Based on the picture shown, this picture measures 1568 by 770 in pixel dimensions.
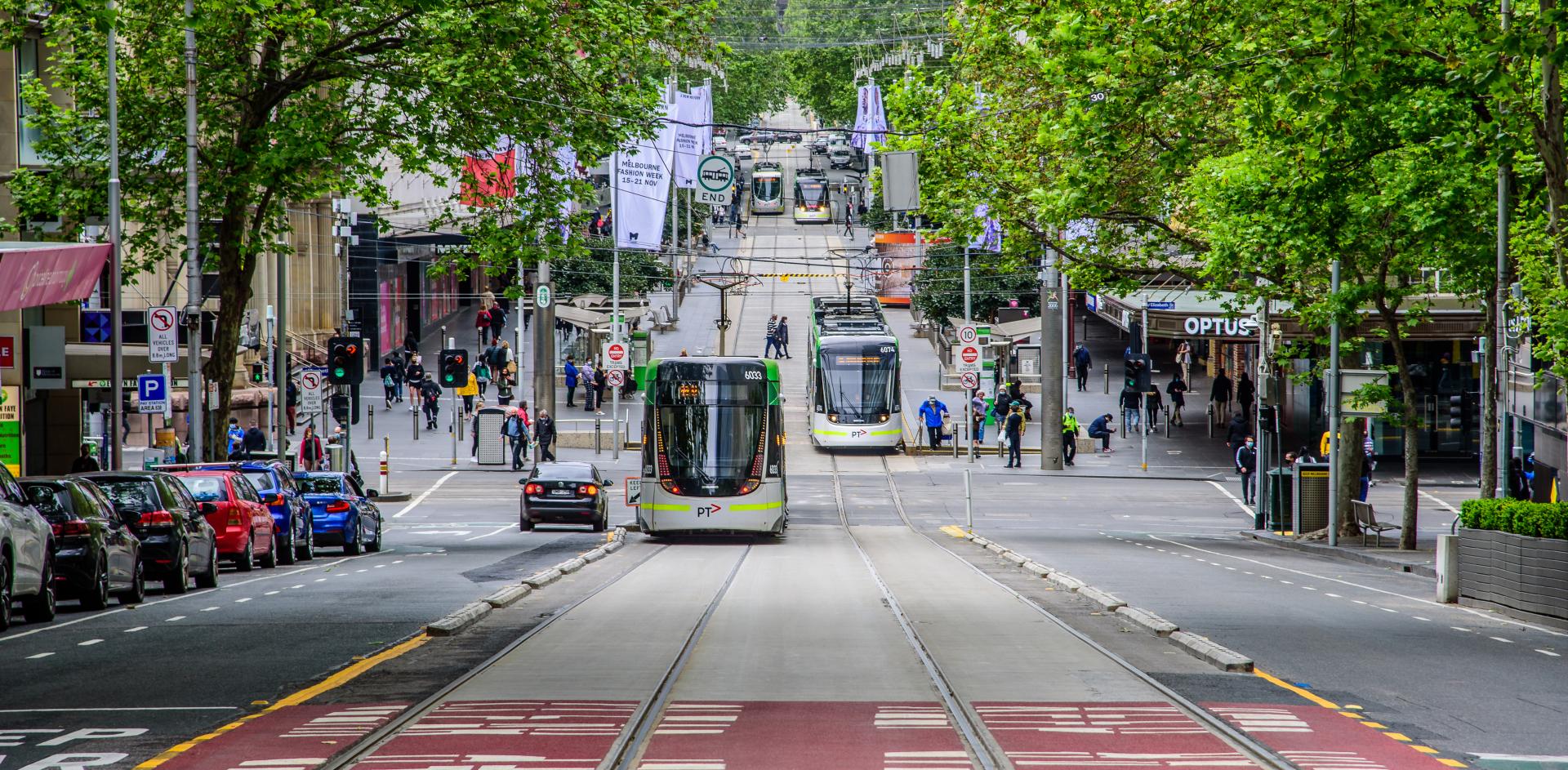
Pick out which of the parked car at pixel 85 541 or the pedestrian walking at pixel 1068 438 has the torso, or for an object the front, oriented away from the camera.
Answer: the parked car

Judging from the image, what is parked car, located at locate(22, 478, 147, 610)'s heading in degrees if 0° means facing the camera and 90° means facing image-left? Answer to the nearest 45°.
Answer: approximately 180°

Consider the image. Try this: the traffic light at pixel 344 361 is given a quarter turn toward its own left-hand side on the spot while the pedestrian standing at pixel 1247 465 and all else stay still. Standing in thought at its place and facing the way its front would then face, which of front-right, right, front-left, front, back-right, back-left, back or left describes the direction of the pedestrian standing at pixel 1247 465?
front

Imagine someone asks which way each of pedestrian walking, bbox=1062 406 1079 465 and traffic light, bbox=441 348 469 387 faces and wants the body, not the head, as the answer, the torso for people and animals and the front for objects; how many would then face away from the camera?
0

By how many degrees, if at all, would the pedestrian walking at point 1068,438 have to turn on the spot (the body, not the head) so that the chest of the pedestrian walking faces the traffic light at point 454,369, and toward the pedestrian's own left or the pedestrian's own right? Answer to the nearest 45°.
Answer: approximately 45° to the pedestrian's own right

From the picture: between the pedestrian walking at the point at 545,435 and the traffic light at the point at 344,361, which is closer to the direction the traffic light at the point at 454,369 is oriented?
the traffic light

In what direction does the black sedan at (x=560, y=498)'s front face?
away from the camera

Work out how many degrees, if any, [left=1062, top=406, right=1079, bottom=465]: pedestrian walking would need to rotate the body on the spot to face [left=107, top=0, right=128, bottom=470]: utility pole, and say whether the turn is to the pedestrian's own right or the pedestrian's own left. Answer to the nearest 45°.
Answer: approximately 45° to the pedestrian's own right

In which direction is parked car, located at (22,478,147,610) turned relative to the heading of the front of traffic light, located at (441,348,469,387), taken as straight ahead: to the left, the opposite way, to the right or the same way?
the opposite way

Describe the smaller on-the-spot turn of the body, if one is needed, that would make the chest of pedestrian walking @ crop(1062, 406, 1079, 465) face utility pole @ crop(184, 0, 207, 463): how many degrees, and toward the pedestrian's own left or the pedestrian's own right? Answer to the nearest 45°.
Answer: approximately 45° to the pedestrian's own right

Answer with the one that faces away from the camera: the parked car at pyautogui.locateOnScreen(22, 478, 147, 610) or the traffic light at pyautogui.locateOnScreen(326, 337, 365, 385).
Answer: the parked car
